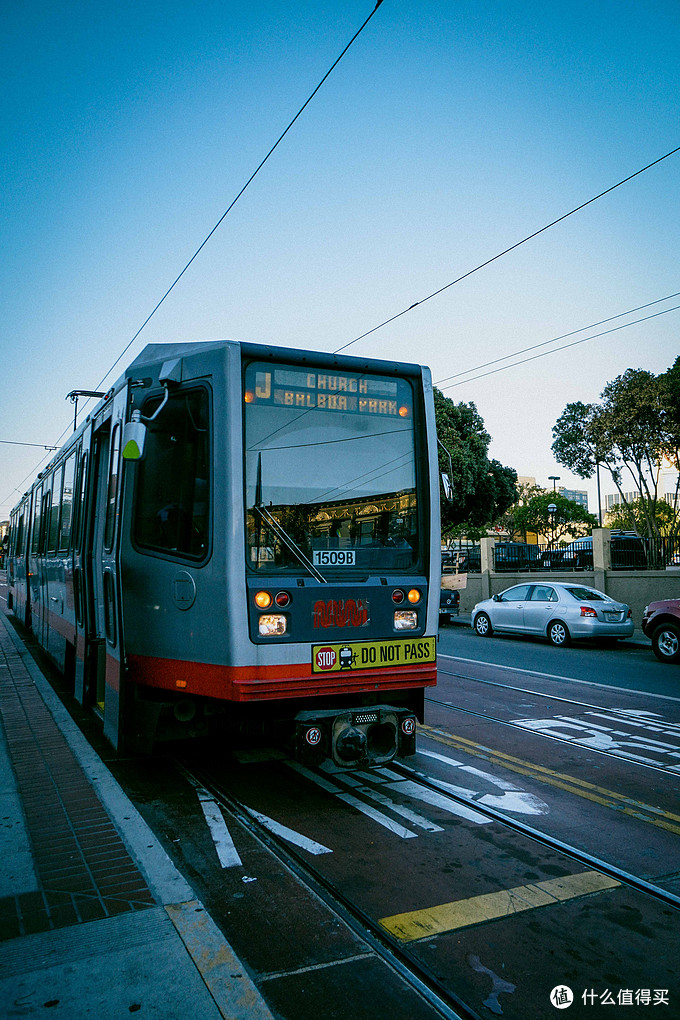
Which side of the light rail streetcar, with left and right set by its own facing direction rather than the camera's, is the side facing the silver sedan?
left

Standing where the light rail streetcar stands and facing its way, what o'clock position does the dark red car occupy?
The dark red car is roughly at 9 o'clock from the light rail streetcar.

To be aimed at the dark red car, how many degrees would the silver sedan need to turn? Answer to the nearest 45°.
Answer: approximately 180°

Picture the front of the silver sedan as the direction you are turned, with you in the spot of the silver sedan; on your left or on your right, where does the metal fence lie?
on your right

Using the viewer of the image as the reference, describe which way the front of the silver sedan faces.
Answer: facing away from the viewer and to the left of the viewer

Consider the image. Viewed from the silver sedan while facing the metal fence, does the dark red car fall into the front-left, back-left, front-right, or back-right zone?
back-right

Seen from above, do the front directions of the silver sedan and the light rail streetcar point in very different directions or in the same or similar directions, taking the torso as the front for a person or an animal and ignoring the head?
very different directions

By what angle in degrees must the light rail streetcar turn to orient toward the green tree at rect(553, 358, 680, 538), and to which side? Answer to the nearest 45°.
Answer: approximately 90° to its left
